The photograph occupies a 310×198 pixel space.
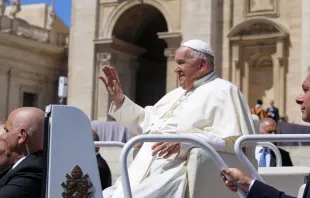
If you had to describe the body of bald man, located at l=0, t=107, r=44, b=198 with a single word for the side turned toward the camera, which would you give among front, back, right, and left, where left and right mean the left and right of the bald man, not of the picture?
left

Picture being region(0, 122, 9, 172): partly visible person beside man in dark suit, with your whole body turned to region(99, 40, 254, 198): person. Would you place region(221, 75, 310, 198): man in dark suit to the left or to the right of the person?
right

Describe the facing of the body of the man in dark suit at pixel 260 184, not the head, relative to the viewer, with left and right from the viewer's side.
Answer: facing to the left of the viewer

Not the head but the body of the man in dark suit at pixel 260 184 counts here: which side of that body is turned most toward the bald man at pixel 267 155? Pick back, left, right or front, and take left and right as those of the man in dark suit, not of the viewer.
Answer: right
